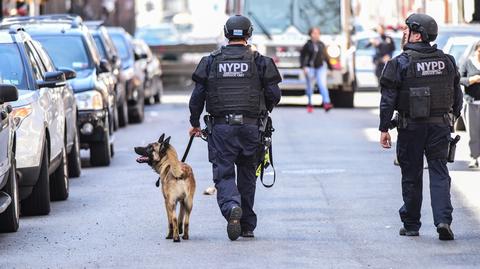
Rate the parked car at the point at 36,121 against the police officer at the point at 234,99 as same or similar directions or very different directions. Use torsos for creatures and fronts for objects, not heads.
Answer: very different directions

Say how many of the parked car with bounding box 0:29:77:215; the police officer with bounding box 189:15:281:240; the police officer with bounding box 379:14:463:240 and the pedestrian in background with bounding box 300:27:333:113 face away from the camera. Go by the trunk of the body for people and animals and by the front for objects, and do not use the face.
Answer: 2

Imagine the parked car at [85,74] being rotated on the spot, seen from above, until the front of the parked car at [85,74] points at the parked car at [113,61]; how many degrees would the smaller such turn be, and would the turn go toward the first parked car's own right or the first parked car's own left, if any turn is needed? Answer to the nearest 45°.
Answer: approximately 180°

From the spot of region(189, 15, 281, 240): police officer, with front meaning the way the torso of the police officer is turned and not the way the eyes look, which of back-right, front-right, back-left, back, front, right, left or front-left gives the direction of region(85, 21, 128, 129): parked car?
front

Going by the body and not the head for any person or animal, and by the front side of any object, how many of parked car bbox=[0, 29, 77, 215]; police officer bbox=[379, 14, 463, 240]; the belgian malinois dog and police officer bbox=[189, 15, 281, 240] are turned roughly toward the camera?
1

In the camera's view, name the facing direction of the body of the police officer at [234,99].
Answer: away from the camera

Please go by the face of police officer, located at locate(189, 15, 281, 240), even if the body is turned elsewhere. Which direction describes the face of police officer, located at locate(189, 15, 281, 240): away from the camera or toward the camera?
away from the camera

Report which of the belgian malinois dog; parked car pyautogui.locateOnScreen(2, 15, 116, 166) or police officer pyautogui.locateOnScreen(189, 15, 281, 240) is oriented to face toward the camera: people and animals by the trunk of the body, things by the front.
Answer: the parked car

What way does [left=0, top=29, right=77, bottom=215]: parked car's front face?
toward the camera

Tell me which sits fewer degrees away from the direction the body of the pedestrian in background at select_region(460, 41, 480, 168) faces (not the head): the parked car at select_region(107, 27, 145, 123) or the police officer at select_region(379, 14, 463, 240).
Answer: the police officer

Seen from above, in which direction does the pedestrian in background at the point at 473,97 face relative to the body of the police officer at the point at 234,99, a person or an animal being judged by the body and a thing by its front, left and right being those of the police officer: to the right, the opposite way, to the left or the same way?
the opposite way

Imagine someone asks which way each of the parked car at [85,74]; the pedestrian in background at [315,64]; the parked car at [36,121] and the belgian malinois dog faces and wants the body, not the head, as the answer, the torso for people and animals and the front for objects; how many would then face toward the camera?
3

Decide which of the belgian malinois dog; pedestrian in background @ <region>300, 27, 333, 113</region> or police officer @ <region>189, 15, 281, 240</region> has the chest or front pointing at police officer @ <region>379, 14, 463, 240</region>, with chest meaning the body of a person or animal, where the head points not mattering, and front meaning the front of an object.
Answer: the pedestrian in background

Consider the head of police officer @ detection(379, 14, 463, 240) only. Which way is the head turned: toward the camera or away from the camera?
away from the camera

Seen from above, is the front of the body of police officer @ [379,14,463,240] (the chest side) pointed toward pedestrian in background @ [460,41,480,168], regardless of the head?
yes

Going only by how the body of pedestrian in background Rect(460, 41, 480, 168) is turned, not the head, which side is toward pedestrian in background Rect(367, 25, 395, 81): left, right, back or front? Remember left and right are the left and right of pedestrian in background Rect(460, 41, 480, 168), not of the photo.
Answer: back

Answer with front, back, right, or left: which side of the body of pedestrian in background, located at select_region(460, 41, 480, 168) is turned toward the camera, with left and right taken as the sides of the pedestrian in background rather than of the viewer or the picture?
front

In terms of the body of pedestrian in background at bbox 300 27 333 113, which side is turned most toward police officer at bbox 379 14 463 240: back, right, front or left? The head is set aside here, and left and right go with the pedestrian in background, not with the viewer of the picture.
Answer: front

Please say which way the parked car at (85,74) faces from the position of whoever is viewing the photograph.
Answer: facing the viewer

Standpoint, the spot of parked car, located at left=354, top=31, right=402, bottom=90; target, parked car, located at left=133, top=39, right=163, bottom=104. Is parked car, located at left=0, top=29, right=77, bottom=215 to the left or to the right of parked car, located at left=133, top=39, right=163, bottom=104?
left

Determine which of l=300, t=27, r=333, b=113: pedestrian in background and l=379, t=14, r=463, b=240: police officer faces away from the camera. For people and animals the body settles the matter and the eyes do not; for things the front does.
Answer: the police officer

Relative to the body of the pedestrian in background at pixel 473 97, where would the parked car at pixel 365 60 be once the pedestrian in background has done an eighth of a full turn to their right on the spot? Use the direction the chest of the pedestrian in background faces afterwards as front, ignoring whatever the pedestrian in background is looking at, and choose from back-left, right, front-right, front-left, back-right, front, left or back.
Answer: back-right
